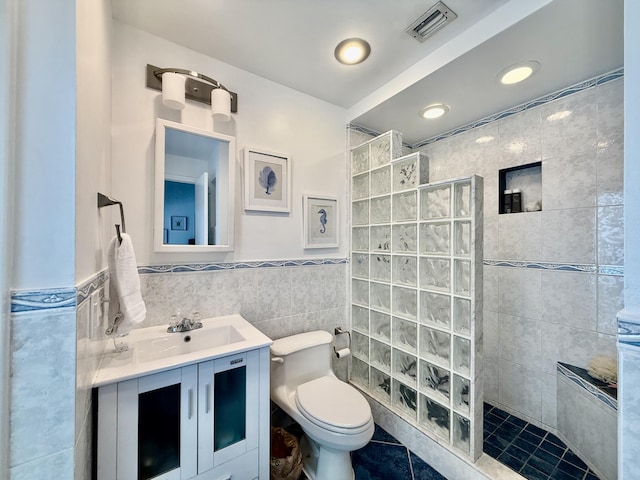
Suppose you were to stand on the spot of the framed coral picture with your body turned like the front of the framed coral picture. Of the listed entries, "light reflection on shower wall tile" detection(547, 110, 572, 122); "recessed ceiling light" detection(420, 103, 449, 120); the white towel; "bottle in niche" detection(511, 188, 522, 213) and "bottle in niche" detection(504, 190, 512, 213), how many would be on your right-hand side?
1

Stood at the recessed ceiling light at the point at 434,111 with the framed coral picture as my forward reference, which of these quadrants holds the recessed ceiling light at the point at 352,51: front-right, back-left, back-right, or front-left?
front-left

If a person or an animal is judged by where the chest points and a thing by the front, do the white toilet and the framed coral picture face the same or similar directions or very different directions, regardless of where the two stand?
same or similar directions

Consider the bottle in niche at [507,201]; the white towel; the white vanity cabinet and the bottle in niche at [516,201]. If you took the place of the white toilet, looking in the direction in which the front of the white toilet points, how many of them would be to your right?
2

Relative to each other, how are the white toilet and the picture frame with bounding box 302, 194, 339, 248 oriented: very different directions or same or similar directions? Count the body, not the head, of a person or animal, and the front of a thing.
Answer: same or similar directions

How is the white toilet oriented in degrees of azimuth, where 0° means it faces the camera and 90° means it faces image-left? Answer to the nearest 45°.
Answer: approximately 315°

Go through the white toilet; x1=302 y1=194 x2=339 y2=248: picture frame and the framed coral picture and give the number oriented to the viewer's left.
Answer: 0

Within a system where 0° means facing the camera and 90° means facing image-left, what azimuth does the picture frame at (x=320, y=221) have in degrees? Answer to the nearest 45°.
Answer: approximately 315°

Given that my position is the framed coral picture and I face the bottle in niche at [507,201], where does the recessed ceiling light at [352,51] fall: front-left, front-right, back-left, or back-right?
front-right

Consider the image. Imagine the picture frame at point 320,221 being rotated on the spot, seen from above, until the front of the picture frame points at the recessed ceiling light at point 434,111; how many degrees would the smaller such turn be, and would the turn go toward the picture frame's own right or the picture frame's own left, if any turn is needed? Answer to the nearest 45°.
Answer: approximately 45° to the picture frame's own left

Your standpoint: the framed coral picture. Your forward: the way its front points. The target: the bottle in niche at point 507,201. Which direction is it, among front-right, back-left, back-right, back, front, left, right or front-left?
front-left

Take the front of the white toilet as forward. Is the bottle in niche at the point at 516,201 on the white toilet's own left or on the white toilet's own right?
on the white toilet's own left

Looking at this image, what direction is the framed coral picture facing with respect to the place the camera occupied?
facing the viewer and to the right of the viewer

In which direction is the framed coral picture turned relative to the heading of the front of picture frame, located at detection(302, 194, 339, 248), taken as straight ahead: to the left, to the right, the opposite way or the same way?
the same way
